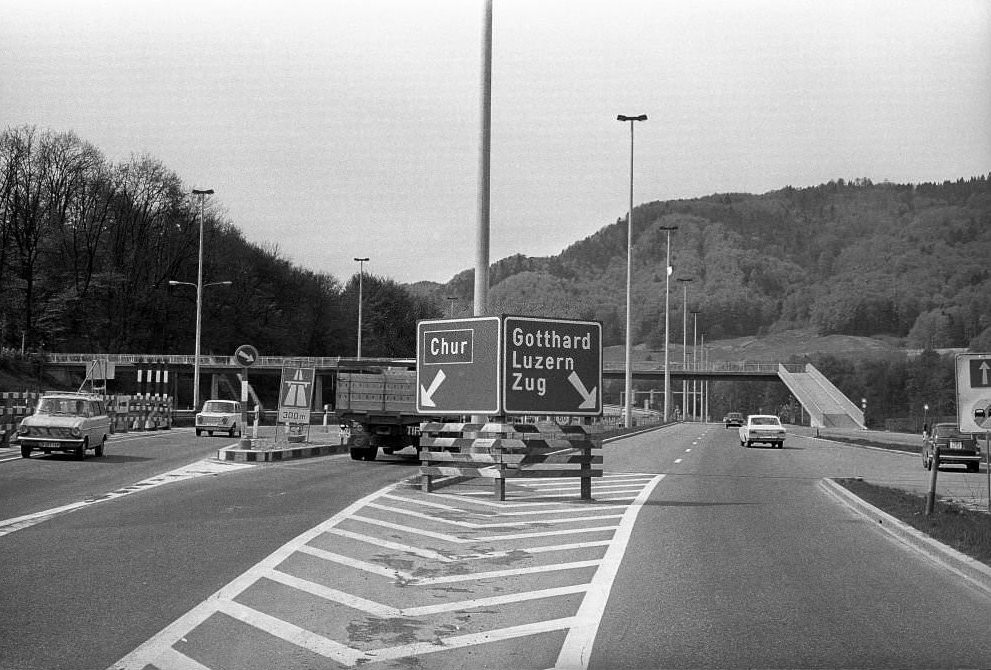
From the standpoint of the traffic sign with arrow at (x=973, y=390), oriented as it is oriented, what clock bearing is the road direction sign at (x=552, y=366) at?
The road direction sign is roughly at 3 o'clock from the traffic sign with arrow.

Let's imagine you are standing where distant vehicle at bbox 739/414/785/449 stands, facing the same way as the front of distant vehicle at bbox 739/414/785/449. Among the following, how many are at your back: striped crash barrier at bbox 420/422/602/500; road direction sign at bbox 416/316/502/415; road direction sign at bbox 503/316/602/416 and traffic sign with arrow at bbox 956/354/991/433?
4

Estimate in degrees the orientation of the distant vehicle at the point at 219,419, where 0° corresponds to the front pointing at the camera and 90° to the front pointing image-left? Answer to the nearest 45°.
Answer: approximately 45°

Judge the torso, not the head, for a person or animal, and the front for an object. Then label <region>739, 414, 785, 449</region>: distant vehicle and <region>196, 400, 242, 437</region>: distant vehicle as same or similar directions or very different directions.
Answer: very different directions

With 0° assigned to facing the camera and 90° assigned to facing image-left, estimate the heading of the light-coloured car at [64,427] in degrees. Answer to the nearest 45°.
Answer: approximately 45°

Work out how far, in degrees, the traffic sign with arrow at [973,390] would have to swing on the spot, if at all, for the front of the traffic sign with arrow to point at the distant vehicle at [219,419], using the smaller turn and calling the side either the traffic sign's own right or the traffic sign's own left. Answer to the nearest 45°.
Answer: approximately 135° to the traffic sign's own right

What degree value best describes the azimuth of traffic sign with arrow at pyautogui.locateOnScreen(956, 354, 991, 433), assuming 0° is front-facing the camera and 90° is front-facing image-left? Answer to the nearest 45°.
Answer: approximately 0°

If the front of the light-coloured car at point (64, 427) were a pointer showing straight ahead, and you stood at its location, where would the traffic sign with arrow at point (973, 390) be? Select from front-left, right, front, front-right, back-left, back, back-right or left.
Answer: left

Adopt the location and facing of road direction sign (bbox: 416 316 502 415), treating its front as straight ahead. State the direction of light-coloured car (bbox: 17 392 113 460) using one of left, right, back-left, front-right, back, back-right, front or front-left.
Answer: right

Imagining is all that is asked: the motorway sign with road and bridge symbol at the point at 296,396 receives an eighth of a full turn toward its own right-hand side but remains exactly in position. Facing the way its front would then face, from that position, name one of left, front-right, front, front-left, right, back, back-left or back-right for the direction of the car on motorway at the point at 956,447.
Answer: back-left

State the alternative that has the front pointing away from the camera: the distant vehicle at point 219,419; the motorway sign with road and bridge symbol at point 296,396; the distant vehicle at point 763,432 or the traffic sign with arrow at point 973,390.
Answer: the distant vehicle at point 763,432

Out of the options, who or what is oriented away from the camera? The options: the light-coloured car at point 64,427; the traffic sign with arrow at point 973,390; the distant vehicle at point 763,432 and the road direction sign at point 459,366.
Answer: the distant vehicle

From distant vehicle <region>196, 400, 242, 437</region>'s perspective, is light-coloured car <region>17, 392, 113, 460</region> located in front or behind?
in front

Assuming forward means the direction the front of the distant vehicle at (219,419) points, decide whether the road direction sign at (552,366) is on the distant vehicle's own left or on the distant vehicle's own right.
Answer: on the distant vehicle's own left

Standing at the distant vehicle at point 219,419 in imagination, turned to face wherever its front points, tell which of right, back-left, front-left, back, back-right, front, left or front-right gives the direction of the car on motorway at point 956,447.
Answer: left

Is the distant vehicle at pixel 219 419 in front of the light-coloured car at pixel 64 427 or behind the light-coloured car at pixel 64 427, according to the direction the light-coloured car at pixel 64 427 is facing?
behind
